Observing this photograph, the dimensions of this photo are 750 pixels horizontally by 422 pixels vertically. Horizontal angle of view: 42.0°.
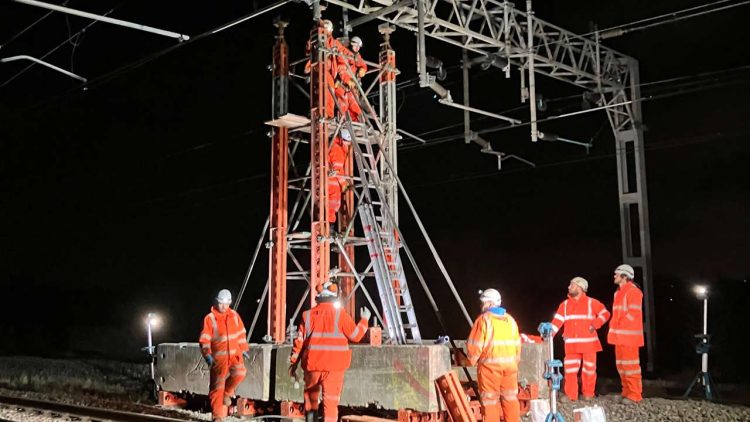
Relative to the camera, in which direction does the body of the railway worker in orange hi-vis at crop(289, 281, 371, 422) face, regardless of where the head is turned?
away from the camera

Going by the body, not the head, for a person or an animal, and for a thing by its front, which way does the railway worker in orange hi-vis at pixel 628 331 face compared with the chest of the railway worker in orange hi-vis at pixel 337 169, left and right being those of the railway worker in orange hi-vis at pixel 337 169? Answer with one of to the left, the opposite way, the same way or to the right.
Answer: the opposite way

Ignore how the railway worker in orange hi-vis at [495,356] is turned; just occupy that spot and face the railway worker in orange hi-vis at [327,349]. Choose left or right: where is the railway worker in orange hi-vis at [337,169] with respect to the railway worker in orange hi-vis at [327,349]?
right

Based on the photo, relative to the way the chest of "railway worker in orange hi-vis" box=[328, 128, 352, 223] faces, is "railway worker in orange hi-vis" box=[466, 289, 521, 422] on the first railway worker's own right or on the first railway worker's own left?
on the first railway worker's own right

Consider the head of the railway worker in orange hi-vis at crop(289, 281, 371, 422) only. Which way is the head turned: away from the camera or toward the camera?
away from the camera
